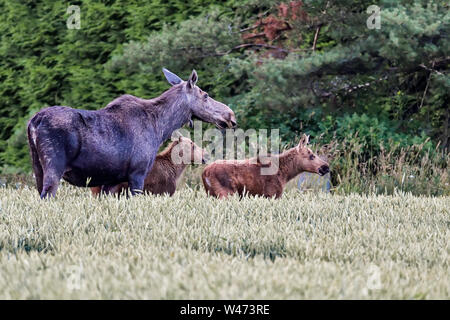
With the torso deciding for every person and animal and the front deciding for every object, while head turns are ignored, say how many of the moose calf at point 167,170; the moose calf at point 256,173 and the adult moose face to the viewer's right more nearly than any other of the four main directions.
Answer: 3

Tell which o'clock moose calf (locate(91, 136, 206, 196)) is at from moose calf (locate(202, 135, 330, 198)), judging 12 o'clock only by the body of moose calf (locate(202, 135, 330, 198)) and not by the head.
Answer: moose calf (locate(91, 136, 206, 196)) is roughly at 6 o'clock from moose calf (locate(202, 135, 330, 198)).

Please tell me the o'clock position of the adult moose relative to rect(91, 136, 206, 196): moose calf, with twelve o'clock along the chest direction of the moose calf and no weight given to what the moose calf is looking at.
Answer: The adult moose is roughly at 4 o'clock from the moose calf.

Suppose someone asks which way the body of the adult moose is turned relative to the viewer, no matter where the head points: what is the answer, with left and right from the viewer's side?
facing to the right of the viewer

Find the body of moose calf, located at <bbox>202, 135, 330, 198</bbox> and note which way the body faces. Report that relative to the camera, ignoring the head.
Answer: to the viewer's right

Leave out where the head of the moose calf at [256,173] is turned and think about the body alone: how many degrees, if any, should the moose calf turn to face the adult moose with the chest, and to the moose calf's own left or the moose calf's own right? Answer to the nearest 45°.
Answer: approximately 135° to the moose calf's own right

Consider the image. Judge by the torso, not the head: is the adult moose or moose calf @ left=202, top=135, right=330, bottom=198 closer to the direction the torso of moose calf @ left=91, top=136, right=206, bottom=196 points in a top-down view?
the moose calf

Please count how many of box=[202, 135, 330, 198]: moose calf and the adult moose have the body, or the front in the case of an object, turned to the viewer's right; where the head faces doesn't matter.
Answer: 2

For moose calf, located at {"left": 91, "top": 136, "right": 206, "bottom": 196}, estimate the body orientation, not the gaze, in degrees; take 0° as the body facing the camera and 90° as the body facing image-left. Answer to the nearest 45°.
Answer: approximately 270°

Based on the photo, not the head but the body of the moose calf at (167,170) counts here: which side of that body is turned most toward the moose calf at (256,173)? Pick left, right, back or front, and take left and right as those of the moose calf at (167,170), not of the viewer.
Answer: front
